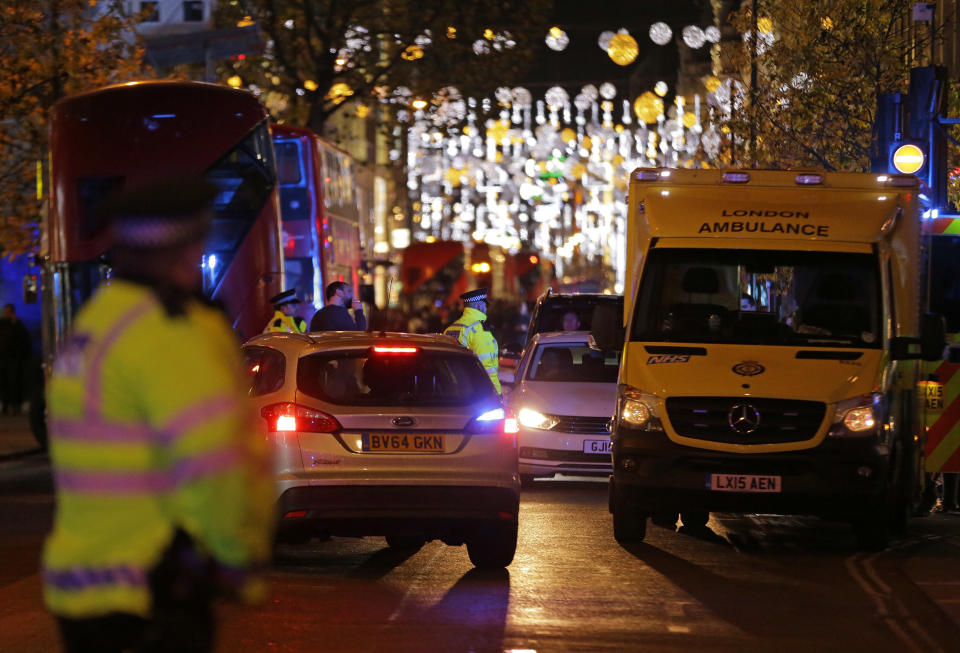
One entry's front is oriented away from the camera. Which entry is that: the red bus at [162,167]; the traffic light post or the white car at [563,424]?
the red bus

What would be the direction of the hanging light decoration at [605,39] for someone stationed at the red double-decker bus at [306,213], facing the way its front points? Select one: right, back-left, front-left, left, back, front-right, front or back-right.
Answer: front-right

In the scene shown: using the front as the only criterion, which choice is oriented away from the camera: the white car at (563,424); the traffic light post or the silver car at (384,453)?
the silver car at (384,453)

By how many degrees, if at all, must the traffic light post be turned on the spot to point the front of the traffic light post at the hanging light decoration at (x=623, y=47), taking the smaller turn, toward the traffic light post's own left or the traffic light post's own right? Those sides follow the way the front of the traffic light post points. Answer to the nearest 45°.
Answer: approximately 135° to the traffic light post's own right

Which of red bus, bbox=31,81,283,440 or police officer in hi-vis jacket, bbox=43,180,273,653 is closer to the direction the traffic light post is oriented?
the police officer in hi-vis jacket

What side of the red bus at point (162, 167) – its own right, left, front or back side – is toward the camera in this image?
back

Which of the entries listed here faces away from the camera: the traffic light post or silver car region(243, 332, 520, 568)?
the silver car

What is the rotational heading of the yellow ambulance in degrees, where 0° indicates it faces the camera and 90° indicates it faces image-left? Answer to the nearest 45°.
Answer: approximately 0°

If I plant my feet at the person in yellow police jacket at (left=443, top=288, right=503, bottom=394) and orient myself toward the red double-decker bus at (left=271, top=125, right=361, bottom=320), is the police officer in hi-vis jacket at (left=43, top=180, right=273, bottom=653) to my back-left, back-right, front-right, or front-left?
back-left

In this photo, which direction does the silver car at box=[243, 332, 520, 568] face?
away from the camera

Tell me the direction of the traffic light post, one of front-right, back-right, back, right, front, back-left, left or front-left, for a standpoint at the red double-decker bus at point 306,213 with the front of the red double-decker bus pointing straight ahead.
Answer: right

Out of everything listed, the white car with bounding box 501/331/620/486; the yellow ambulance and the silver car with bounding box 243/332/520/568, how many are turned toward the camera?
2

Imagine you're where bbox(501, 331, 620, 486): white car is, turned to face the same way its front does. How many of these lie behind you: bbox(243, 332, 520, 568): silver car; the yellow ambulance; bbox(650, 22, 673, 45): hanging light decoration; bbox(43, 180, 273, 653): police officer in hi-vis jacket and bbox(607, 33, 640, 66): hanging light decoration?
2
